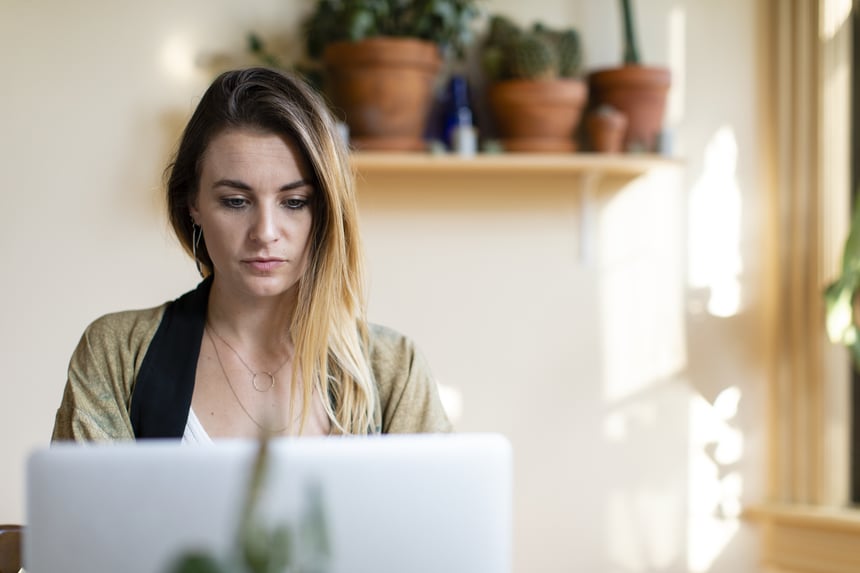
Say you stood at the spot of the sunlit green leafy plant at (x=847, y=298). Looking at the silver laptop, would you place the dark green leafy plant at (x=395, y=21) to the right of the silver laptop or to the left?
right

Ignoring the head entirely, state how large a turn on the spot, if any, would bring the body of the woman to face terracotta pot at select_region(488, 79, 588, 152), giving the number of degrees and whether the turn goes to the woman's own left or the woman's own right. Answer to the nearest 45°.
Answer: approximately 135° to the woman's own left

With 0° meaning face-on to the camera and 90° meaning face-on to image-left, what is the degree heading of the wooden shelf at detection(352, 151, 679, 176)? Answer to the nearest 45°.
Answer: approximately 0°

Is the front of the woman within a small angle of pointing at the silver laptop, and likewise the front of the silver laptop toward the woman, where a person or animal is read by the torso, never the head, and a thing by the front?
yes

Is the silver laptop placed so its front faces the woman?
yes

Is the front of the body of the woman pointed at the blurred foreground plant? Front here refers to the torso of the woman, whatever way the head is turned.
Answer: yes

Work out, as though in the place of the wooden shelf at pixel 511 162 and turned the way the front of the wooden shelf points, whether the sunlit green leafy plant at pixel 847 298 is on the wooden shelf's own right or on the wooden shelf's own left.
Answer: on the wooden shelf's own left

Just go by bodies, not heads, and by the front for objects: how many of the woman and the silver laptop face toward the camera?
1

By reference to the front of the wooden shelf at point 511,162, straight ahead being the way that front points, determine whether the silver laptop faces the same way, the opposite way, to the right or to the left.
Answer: the opposite way

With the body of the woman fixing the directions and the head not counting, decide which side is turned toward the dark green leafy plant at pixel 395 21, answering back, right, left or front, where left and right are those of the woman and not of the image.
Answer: back

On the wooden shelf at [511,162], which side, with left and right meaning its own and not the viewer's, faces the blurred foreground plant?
front

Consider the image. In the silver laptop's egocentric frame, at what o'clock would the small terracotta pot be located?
The small terracotta pot is roughly at 1 o'clock from the silver laptop.

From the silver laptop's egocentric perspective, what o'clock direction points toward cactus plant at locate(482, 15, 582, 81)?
The cactus plant is roughly at 1 o'clock from the silver laptop.

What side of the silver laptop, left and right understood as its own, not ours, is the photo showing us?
back
